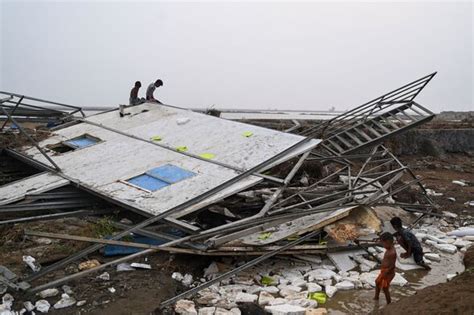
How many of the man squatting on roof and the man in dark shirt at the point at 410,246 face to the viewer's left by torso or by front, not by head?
1

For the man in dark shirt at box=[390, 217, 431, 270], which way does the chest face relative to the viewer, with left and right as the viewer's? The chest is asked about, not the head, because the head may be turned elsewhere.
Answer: facing to the left of the viewer

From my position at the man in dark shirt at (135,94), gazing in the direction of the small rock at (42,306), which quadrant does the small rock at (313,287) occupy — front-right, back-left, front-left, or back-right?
front-left

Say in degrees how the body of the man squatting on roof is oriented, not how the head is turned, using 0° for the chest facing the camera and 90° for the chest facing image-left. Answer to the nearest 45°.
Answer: approximately 270°

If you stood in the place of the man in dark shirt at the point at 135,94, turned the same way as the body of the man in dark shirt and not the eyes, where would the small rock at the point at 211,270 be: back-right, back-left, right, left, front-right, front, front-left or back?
right

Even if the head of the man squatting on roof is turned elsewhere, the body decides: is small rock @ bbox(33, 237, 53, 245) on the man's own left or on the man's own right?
on the man's own right

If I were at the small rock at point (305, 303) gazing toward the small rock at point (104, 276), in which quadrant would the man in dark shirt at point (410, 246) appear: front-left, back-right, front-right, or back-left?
back-right

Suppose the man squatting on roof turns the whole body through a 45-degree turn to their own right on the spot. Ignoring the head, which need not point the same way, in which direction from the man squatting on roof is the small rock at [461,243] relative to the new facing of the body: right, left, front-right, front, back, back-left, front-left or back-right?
front

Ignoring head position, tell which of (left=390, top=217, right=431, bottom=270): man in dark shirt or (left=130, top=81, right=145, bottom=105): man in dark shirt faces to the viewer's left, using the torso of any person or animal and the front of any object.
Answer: (left=390, top=217, right=431, bottom=270): man in dark shirt
